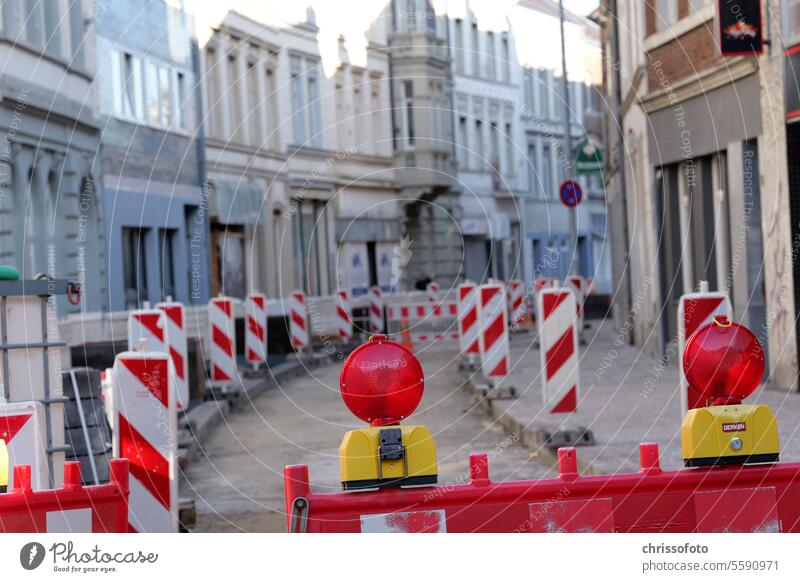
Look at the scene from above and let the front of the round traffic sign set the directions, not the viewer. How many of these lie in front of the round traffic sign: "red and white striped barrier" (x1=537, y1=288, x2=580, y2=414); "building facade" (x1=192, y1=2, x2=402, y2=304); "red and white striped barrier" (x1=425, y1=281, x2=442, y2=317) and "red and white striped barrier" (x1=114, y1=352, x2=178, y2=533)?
2

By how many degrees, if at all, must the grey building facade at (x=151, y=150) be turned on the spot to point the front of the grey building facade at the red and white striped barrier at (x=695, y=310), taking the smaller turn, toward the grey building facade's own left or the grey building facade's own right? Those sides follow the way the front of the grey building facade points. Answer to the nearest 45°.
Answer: approximately 45° to the grey building facade's own right

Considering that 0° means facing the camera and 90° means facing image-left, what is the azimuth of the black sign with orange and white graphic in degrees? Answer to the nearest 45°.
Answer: approximately 0°

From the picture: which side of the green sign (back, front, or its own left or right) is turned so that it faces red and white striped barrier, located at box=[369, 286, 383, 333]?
right

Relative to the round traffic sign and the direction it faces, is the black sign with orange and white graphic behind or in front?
in front

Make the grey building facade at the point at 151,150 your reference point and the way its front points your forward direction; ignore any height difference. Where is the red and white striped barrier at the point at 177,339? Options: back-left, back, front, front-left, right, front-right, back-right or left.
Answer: front-right

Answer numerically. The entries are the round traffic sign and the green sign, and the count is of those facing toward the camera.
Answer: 2

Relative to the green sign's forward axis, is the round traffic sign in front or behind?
in front
